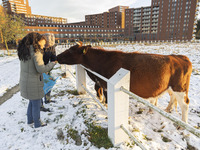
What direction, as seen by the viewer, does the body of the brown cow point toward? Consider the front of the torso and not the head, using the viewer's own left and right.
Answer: facing to the left of the viewer

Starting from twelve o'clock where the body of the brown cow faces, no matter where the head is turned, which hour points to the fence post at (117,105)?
The fence post is roughly at 10 o'clock from the brown cow.
